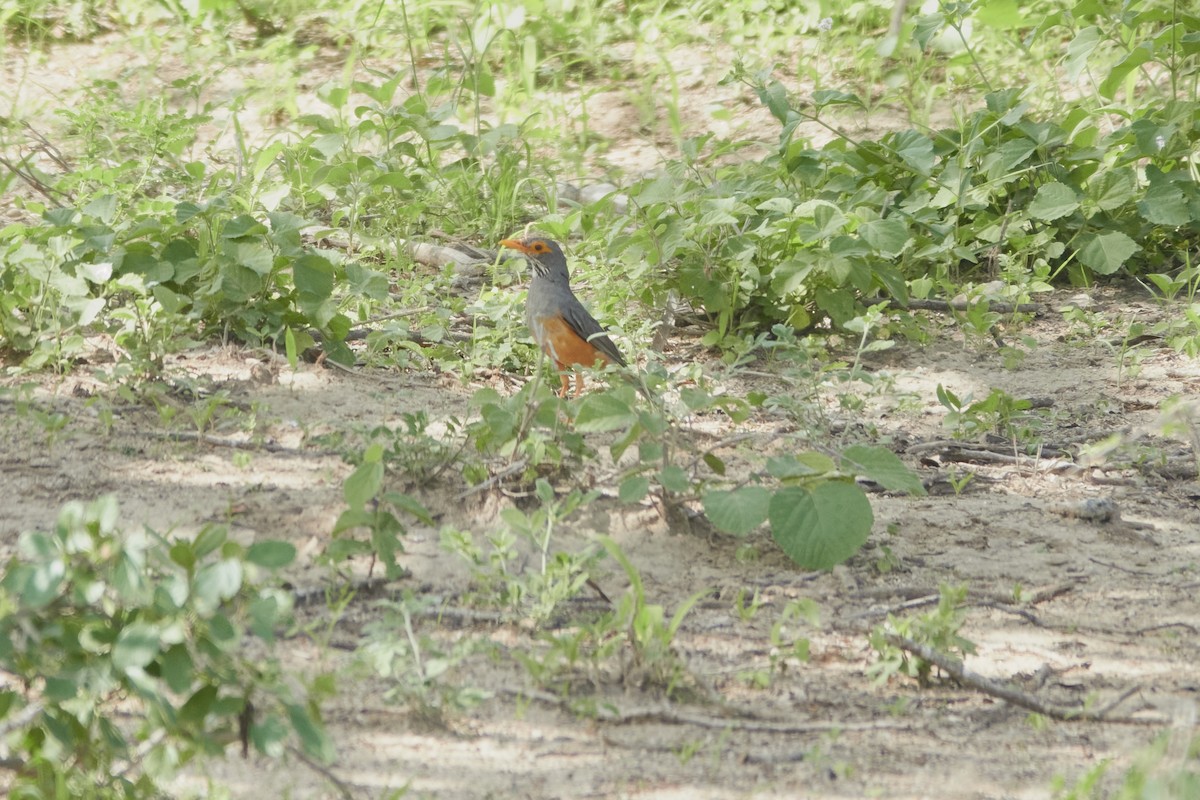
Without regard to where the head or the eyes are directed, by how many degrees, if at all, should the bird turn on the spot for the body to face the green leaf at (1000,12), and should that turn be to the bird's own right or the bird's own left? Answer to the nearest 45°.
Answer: approximately 135° to the bird's own right

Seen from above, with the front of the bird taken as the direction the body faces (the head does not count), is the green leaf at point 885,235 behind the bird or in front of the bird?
behind

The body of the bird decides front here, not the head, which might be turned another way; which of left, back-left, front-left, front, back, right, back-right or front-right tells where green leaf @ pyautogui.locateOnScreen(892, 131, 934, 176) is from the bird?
back-right

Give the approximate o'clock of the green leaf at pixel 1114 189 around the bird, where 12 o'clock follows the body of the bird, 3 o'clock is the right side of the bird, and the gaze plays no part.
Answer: The green leaf is roughly at 5 o'clock from the bird.

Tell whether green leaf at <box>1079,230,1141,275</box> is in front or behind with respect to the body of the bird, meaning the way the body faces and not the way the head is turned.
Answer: behind

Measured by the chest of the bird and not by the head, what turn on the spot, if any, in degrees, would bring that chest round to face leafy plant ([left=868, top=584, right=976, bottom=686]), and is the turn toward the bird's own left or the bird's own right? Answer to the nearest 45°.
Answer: approximately 90° to the bird's own left

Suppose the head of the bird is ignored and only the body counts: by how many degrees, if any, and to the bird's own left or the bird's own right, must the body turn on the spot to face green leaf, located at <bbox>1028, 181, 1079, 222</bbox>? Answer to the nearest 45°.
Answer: approximately 135° to the bird's own right

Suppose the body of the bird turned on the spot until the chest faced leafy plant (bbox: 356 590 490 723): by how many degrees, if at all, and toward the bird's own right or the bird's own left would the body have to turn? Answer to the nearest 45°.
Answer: approximately 90° to the bird's own left

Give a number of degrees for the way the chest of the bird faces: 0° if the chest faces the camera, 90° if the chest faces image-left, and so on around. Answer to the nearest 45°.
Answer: approximately 90°

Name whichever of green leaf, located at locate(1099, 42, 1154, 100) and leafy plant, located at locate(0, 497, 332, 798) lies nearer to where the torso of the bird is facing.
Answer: the leafy plant
